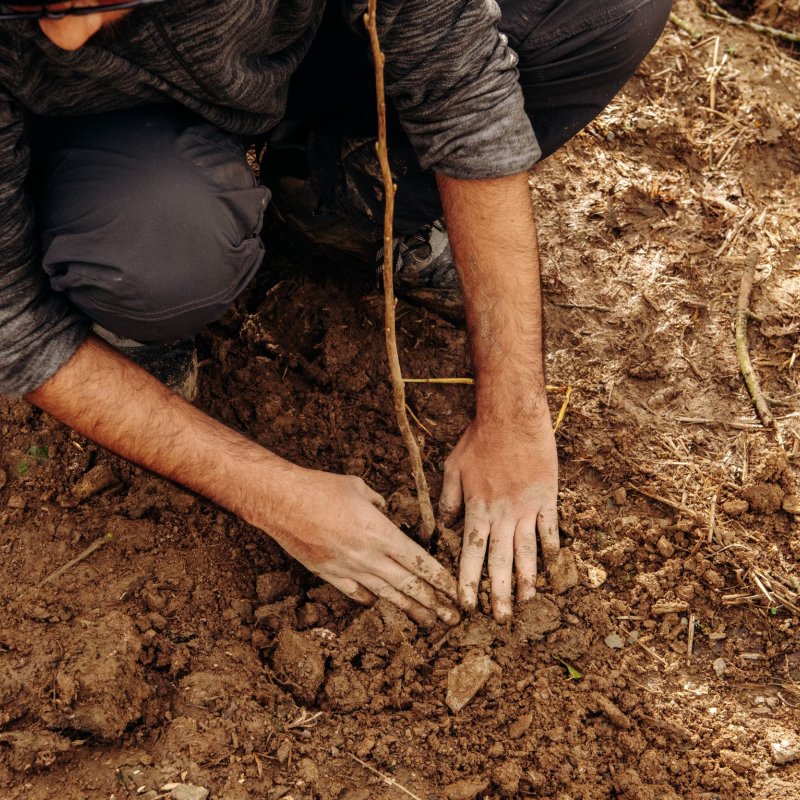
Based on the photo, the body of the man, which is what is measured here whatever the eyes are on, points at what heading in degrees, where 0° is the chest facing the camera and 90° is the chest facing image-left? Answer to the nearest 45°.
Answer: approximately 315°

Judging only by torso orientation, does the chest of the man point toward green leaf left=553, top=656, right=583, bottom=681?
yes

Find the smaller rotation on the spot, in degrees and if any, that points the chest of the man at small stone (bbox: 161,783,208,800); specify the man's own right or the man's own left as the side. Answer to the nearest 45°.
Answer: approximately 45° to the man's own right

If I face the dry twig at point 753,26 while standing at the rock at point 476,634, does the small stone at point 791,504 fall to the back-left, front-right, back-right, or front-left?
front-right

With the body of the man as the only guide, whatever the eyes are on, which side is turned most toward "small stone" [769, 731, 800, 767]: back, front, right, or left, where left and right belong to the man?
front

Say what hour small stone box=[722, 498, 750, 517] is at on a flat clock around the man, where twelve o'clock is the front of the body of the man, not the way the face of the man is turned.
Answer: The small stone is roughly at 11 o'clock from the man.
